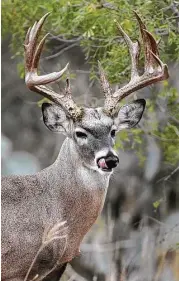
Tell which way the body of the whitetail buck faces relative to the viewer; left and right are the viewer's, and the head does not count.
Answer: facing the viewer and to the right of the viewer
